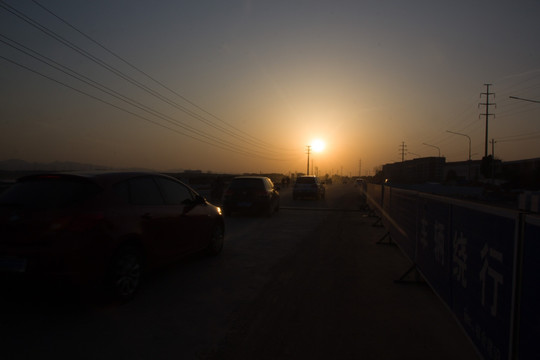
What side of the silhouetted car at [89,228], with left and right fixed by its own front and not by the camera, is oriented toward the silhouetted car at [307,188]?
front

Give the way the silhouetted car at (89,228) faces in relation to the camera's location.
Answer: facing away from the viewer and to the right of the viewer

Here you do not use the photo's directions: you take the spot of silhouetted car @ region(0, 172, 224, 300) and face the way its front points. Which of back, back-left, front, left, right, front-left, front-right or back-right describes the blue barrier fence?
right

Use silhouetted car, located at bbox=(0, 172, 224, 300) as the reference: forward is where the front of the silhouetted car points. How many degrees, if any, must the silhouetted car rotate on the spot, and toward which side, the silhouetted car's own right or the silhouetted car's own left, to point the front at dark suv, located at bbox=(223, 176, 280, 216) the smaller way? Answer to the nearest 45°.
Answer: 0° — it already faces it

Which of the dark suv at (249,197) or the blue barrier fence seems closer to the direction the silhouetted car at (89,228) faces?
the dark suv

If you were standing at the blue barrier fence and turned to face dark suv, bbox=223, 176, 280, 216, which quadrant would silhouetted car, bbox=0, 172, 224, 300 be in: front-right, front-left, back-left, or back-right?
front-left
